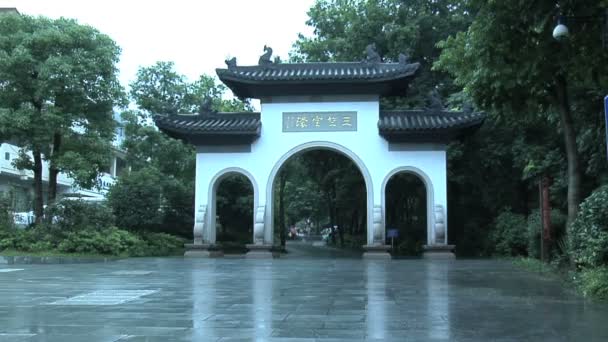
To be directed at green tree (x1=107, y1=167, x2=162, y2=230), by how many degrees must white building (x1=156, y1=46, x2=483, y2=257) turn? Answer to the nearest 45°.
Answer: approximately 90° to its right

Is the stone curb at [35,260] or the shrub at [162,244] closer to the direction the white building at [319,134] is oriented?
the stone curb

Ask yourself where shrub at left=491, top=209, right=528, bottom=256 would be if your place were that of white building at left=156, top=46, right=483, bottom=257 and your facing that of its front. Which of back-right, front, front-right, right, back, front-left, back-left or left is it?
left

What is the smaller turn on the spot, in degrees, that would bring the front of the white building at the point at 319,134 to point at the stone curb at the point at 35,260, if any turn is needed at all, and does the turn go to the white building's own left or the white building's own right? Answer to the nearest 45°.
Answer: approximately 45° to the white building's own right

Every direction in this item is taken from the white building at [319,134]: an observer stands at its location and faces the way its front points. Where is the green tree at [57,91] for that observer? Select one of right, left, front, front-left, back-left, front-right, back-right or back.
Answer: right

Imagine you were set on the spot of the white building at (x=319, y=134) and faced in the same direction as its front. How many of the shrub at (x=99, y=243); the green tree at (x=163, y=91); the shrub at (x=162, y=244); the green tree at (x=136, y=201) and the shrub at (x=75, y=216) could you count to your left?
0

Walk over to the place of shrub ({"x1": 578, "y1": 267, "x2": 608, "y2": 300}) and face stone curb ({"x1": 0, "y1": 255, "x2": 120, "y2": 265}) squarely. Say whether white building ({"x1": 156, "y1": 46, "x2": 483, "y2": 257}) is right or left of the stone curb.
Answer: right

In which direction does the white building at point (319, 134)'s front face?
toward the camera

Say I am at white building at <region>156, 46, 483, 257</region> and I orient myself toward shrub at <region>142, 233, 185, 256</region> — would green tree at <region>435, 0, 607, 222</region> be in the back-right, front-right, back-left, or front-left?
back-left

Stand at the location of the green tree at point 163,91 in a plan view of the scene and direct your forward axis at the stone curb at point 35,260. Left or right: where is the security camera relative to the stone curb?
left

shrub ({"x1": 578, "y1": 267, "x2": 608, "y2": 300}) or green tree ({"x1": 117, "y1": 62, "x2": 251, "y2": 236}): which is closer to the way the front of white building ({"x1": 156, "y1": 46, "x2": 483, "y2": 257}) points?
the shrub

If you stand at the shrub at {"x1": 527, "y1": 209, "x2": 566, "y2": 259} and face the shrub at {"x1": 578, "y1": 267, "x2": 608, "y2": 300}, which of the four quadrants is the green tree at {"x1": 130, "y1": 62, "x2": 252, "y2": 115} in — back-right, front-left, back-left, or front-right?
back-right

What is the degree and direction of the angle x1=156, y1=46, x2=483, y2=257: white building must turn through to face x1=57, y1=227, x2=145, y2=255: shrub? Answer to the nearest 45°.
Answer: approximately 90° to its right

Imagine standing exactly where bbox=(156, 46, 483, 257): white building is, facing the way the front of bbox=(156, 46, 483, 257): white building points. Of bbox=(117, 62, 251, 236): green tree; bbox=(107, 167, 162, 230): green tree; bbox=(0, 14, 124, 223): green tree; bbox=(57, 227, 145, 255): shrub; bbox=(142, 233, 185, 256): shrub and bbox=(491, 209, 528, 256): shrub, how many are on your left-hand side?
1

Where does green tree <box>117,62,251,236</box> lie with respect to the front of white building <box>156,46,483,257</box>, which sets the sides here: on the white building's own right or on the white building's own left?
on the white building's own right

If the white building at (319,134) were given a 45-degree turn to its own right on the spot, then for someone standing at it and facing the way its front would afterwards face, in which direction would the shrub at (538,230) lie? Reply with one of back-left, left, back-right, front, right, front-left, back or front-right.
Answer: left

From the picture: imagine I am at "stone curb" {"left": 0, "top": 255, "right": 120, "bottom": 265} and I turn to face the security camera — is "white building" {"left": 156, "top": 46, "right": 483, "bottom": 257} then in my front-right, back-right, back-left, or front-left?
front-left

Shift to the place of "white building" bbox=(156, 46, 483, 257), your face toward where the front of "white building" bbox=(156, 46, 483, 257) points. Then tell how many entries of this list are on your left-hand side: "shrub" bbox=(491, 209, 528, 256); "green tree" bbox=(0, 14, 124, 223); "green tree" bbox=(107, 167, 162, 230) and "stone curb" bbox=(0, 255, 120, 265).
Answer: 1
